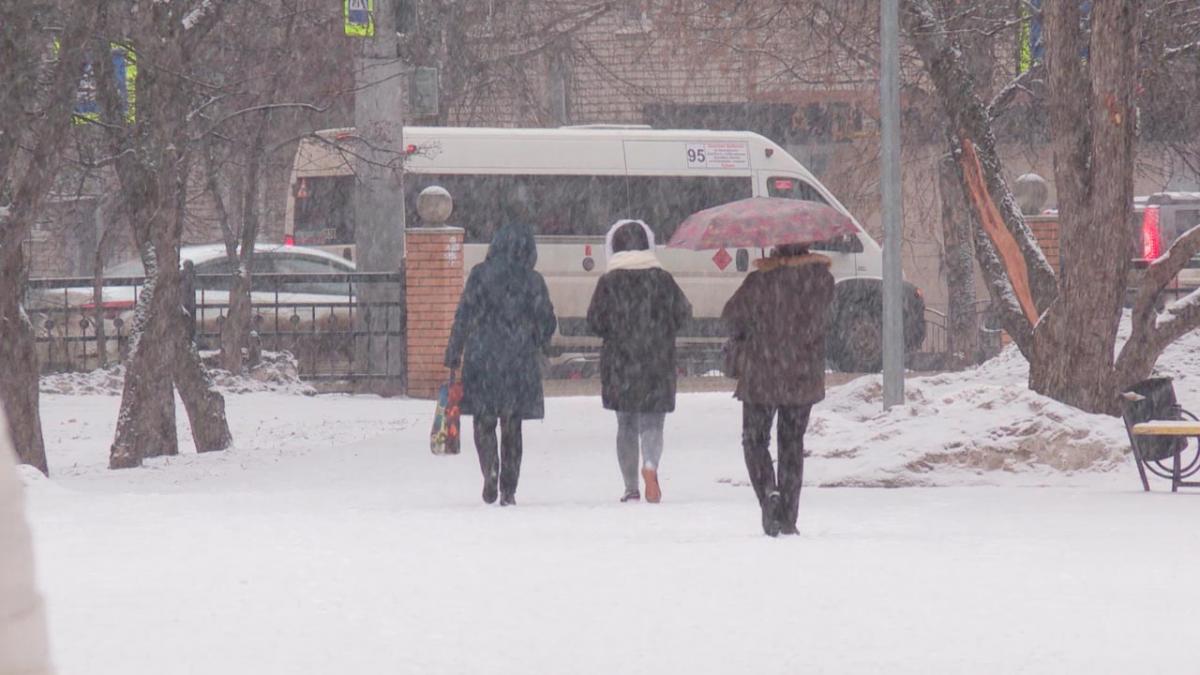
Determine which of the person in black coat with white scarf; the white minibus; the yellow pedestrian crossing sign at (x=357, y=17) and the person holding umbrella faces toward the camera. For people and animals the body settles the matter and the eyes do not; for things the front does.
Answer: the yellow pedestrian crossing sign

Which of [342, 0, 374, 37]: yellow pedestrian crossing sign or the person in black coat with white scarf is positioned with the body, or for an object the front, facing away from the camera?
the person in black coat with white scarf

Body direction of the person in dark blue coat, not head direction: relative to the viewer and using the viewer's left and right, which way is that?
facing away from the viewer

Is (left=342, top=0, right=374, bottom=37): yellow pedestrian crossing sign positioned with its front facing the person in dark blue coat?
yes

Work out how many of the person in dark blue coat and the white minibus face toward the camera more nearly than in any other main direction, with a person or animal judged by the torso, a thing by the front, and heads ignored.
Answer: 0

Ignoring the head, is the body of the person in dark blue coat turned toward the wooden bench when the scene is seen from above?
no

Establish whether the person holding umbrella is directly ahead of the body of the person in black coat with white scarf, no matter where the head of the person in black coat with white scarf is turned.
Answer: no

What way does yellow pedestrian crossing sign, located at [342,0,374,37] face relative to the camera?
toward the camera

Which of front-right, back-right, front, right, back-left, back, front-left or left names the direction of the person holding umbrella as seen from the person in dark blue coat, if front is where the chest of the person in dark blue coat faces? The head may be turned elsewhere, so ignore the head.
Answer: back-right

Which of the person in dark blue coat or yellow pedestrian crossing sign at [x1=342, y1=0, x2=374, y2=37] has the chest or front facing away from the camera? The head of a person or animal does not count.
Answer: the person in dark blue coat

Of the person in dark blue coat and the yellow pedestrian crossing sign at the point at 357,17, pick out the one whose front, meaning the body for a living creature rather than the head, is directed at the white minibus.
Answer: the person in dark blue coat

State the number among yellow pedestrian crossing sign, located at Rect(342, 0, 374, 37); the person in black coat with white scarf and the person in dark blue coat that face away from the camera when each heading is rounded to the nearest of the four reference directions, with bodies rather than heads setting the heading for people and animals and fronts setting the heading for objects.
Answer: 2

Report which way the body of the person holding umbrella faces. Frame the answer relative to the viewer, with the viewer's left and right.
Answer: facing away from the viewer

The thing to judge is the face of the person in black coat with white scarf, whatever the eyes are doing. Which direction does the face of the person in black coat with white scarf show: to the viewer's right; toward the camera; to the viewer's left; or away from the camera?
away from the camera

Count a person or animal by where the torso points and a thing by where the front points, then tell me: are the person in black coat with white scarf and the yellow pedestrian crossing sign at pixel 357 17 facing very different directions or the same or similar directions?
very different directions

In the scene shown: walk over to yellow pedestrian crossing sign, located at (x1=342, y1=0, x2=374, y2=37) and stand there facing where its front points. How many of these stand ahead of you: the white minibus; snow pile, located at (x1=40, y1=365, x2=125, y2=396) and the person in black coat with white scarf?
1

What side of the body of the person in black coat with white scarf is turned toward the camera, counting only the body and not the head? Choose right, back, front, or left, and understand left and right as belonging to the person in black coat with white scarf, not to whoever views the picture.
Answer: back

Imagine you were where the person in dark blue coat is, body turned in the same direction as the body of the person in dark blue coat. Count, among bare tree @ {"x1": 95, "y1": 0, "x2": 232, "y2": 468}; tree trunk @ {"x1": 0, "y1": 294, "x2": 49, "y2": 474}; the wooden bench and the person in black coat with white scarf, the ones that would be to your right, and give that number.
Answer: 2

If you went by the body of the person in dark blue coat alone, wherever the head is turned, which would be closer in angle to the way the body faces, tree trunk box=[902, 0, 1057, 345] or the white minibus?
the white minibus

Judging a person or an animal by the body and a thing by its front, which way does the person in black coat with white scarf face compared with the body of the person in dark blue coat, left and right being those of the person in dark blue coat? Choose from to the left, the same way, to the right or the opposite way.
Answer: the same way
